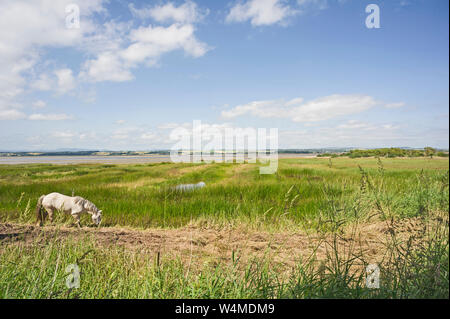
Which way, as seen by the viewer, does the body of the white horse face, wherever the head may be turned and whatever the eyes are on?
to the viewer's right
